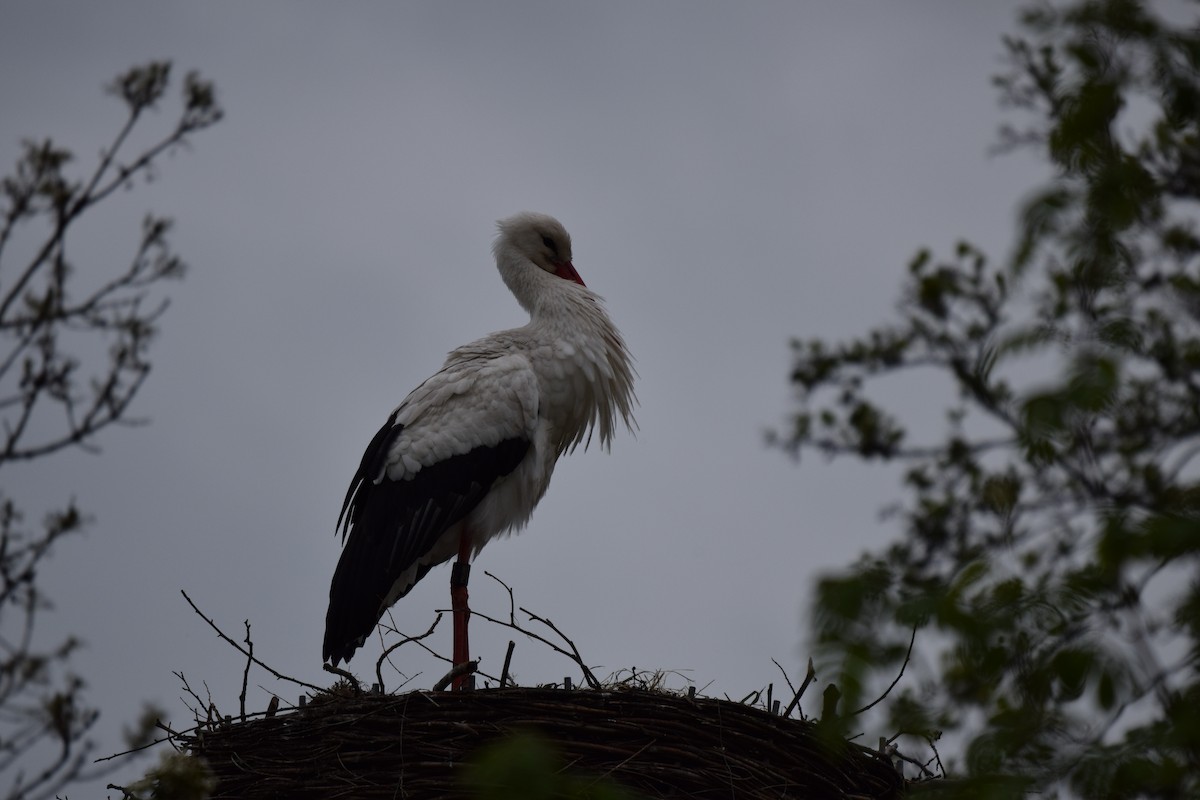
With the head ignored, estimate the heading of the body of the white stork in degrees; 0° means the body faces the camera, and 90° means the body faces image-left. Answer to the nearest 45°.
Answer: approximately 270°
